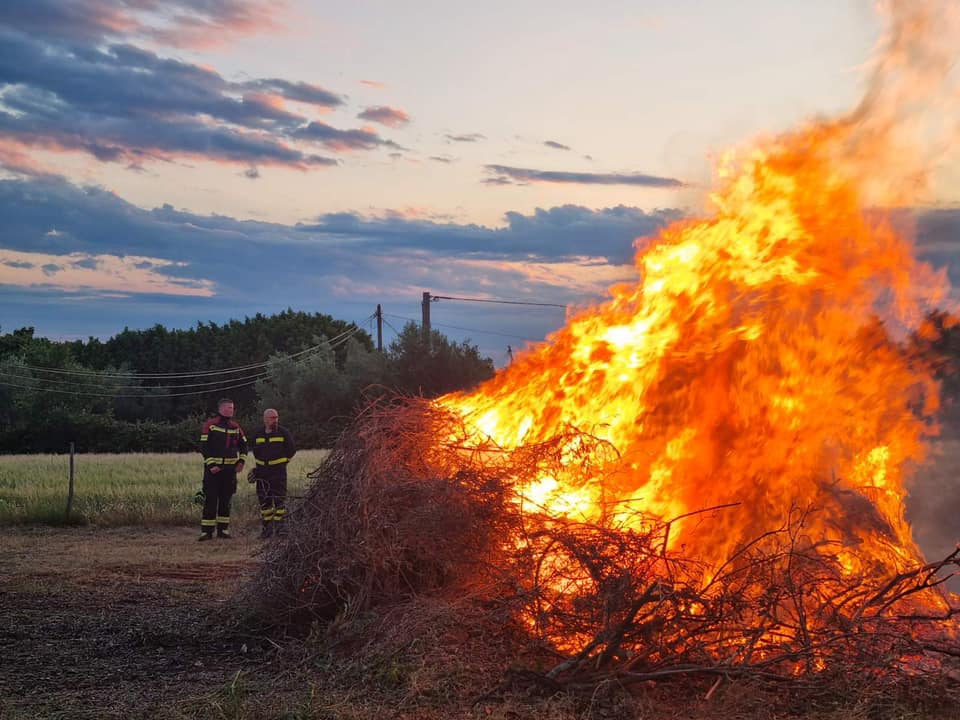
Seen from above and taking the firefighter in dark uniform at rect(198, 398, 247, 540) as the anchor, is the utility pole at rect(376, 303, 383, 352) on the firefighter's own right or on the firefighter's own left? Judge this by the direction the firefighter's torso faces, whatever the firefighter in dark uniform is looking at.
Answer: on the firefighter's own left

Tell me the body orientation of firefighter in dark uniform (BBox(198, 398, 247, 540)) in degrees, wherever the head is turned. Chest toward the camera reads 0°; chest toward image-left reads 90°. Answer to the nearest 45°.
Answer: approximately 315°

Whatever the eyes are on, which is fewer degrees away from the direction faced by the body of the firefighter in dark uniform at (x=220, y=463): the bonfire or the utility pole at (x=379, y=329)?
the bonfire

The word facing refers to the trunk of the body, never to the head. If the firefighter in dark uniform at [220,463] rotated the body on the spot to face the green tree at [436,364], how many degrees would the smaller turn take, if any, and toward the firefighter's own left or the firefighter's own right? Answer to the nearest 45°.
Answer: approximately 135° to the firefighter's own left

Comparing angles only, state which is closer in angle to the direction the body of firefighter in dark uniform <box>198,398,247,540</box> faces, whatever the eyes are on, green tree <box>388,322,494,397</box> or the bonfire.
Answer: the bonfire
